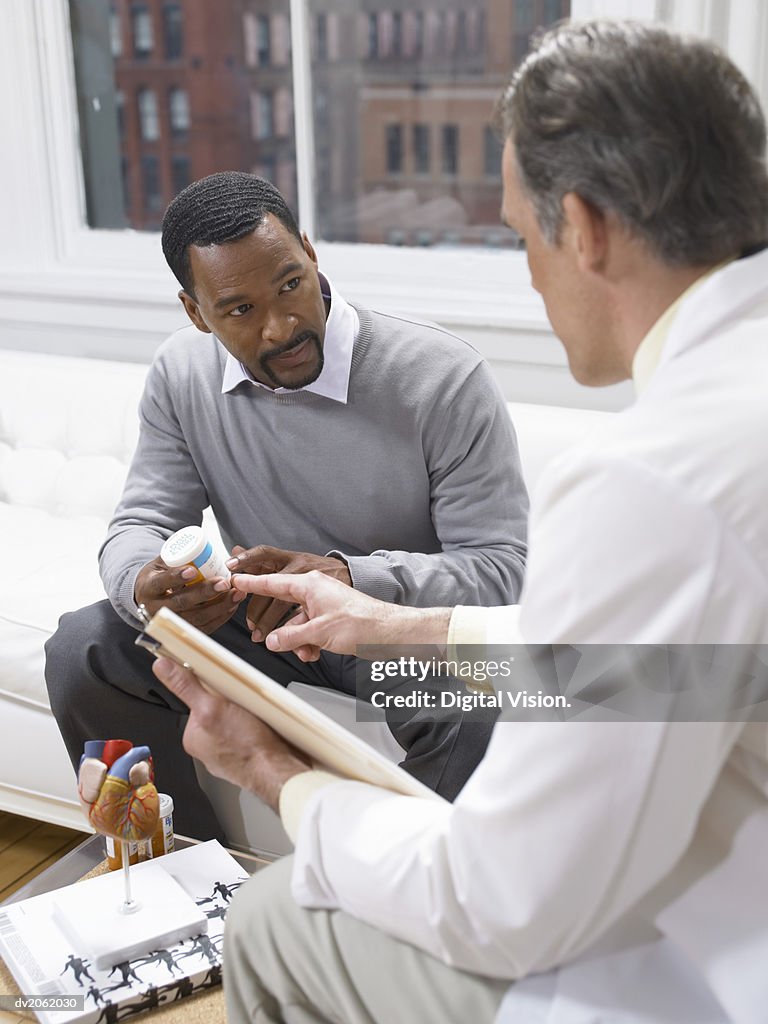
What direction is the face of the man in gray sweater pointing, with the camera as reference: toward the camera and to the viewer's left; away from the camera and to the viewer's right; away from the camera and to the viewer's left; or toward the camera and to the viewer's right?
toward the camera and to the viewer's right

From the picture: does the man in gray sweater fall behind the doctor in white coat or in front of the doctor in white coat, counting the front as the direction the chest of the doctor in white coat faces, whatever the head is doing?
in front

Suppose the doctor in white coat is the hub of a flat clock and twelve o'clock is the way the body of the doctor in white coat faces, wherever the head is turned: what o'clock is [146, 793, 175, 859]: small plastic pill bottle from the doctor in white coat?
The small plastic pill bottle is roughly at 12 o'clock from the doctor in white coat.

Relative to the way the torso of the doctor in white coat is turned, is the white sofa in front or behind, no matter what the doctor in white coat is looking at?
in front

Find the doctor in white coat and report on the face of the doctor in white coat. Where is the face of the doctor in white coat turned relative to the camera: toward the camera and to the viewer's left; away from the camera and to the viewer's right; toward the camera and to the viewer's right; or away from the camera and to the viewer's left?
away from the camera and to the viewer's left

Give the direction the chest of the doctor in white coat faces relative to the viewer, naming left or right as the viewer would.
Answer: facing away from the viewer and to the left of the viewer
